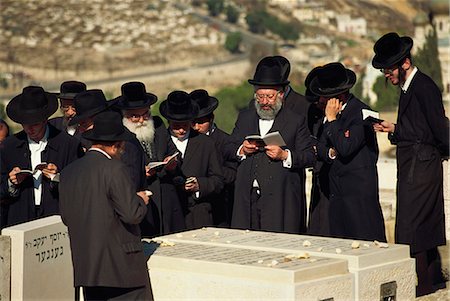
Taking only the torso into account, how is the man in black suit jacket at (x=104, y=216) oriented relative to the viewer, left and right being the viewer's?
facing away from the viewer and to the right of the viewer

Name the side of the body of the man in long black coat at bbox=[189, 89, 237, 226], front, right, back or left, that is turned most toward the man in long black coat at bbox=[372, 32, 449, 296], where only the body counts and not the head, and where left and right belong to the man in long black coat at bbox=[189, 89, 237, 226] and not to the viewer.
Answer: left

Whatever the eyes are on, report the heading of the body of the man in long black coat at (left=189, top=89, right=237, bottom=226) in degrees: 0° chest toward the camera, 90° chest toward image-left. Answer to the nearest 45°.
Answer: approximately 45°

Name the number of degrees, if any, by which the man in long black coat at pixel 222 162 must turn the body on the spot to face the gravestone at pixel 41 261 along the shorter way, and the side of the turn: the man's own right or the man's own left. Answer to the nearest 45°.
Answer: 0° — they already face it
